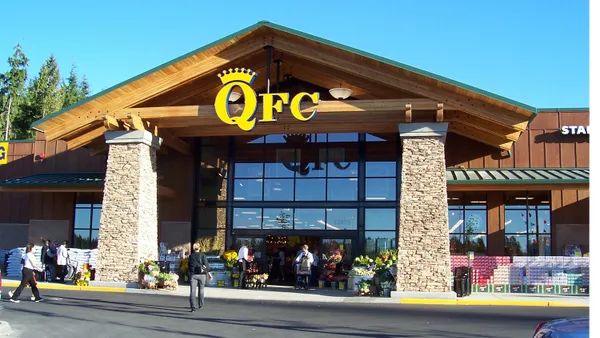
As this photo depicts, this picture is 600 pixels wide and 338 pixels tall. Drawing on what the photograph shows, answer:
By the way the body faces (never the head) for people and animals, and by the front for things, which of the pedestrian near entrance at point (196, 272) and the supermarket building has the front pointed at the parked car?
the supermarket building

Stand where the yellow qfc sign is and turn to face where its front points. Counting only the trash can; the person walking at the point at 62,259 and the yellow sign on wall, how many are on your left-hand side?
1

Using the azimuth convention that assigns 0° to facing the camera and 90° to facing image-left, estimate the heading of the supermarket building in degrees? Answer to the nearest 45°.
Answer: approximately 0°

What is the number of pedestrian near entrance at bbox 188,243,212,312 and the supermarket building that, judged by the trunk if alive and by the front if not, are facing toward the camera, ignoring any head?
1

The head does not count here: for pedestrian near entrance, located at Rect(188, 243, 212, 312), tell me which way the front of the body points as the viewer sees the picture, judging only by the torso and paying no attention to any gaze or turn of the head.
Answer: away from the camera

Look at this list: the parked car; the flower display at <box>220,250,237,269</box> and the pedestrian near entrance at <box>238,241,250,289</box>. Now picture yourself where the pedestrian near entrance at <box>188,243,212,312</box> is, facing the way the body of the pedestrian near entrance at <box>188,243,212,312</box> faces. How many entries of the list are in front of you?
2

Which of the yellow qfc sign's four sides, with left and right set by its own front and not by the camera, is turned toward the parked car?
front
